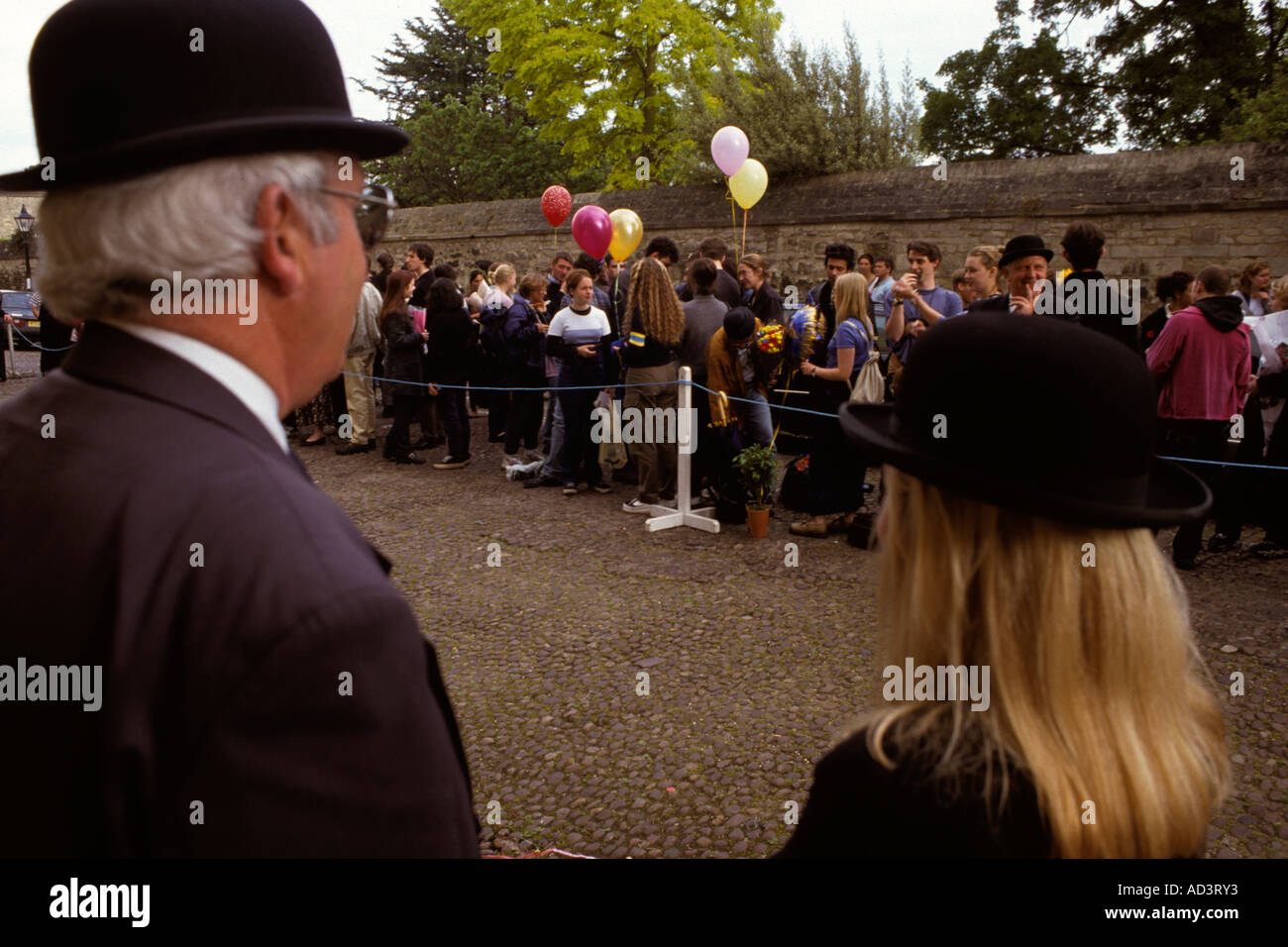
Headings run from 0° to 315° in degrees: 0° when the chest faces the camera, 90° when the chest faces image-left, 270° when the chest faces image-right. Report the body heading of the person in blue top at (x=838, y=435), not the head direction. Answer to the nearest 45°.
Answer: approximately 90°

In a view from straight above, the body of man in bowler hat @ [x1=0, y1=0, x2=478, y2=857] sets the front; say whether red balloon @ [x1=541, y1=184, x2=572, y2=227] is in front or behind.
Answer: in front

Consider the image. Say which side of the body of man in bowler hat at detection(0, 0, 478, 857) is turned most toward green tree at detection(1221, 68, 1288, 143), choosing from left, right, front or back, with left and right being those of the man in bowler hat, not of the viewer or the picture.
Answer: front

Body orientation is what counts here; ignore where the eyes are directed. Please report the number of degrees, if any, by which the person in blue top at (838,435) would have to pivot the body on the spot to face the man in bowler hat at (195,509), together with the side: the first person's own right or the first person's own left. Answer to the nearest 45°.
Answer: approximately 90° to the first person's own left

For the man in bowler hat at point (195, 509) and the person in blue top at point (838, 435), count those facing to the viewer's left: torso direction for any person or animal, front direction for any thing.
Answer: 1

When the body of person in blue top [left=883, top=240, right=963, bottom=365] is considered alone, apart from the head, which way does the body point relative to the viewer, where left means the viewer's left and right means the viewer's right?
facing the viewer and to the left of the viewer

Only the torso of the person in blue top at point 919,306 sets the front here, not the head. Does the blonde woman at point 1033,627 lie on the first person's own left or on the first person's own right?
on the first person's own left

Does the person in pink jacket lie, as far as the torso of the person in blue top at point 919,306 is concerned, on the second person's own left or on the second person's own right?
on the second person's own left

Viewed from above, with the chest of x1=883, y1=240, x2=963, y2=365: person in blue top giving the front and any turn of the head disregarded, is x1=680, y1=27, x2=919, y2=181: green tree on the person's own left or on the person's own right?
on the person's own right

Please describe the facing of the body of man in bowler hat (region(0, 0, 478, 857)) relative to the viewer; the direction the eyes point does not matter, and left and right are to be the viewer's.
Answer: facing away from the viewer and to the right of the viewer

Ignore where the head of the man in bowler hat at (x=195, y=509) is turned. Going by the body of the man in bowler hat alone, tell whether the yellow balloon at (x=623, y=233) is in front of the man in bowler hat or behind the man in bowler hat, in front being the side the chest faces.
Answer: in front

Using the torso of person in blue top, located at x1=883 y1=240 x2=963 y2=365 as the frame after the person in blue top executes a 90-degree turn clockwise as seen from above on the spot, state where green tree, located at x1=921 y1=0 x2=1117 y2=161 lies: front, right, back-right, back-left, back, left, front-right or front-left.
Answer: front-right

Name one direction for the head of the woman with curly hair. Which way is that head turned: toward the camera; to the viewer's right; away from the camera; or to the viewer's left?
away from the camera

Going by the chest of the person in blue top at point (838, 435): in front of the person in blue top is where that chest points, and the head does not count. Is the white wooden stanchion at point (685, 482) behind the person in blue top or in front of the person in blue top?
in front
